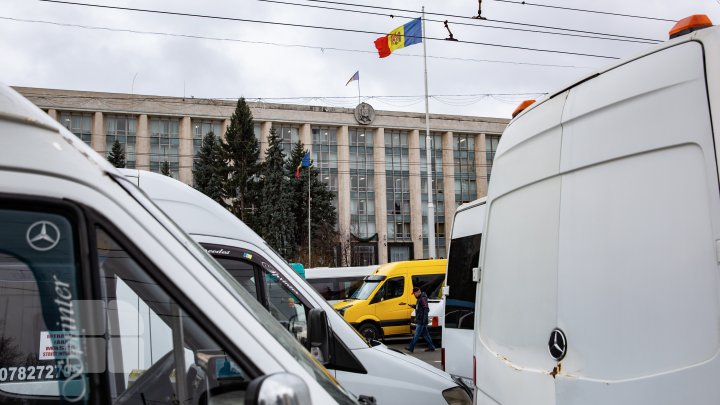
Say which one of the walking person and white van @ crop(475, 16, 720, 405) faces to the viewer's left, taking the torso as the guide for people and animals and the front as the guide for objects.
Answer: the walking person

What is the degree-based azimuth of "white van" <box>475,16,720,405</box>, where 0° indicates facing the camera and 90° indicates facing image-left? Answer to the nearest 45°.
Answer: approximately 225°

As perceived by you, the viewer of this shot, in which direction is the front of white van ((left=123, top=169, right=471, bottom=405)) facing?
facing to the right of the viewer

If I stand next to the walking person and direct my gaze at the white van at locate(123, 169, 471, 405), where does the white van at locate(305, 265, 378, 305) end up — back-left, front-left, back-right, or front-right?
back-right

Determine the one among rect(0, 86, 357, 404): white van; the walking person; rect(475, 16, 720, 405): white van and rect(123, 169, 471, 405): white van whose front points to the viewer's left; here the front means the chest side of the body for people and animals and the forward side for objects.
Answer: the walking person

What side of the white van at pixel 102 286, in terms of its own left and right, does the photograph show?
right

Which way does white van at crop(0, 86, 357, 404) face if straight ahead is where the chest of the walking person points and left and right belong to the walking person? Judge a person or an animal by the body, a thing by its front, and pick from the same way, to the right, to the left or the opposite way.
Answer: the opposite way

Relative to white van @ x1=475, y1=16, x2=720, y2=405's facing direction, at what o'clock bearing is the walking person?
The walking person is roughly at 10 o'clock from the white van.

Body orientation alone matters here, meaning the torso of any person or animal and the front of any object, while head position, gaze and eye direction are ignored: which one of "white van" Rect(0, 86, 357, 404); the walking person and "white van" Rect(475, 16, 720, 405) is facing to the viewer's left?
the walking person

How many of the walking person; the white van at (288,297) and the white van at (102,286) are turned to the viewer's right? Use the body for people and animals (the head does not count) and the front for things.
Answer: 2

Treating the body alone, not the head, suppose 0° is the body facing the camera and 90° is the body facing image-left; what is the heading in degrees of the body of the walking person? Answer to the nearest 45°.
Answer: approximately 90°

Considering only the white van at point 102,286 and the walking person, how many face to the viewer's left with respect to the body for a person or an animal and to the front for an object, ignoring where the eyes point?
1

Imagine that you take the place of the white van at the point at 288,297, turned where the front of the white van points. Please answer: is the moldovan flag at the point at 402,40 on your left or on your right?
on your left
